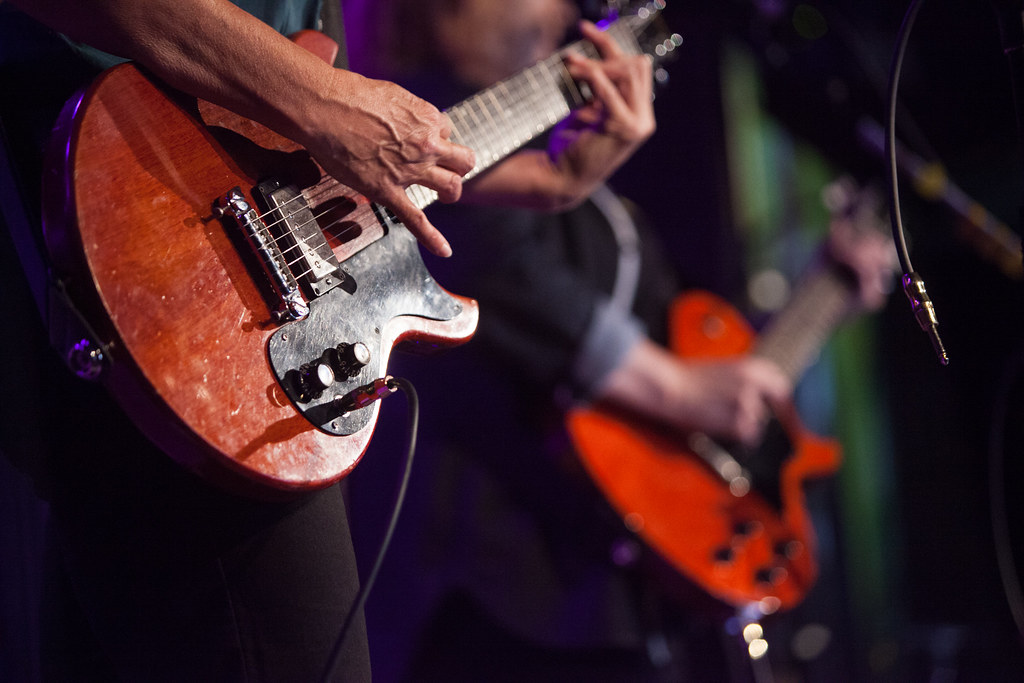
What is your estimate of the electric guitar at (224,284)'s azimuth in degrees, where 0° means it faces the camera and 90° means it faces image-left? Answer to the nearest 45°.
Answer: approximately 315°

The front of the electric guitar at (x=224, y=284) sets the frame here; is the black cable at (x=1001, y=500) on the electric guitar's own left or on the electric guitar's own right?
on the electric guitar's own left

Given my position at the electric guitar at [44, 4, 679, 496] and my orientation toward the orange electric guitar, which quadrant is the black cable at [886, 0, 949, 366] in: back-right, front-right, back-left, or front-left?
front-right

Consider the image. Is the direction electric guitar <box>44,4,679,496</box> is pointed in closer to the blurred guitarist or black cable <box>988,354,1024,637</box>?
the black cable

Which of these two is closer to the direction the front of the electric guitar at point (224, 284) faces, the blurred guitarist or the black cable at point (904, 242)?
the black cable

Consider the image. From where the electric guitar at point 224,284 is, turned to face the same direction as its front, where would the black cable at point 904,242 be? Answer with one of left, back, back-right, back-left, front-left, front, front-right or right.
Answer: front-left
